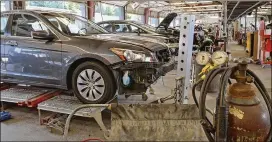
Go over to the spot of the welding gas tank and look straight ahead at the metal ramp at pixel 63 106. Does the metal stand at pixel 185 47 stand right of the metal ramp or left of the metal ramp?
right

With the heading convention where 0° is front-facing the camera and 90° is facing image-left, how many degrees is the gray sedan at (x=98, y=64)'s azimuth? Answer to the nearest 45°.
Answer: approximately 315°
